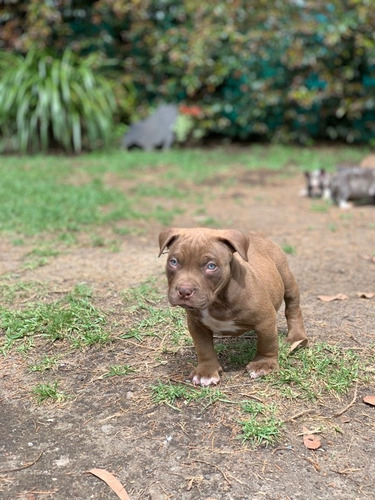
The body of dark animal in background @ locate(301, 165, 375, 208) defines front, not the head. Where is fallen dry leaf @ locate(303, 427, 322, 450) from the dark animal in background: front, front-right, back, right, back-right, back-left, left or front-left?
left

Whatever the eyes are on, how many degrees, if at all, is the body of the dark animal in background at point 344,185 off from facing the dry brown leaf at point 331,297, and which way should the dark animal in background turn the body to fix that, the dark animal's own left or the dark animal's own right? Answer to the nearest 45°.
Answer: approximately 90° to the dark animal's own left

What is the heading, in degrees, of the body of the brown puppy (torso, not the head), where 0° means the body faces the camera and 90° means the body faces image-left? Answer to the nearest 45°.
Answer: approximately 45°

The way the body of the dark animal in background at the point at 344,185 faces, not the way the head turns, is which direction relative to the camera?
to the viewer's left

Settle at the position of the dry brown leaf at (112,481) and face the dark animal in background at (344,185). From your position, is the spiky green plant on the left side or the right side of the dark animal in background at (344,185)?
left

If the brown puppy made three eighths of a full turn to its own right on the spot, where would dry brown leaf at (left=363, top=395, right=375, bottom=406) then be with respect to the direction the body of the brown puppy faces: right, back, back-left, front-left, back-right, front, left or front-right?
right

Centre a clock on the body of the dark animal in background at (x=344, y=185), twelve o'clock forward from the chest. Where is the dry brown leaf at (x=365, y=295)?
The dry brown leaf is roughly at 9 o'clock from the dark animal in background.
